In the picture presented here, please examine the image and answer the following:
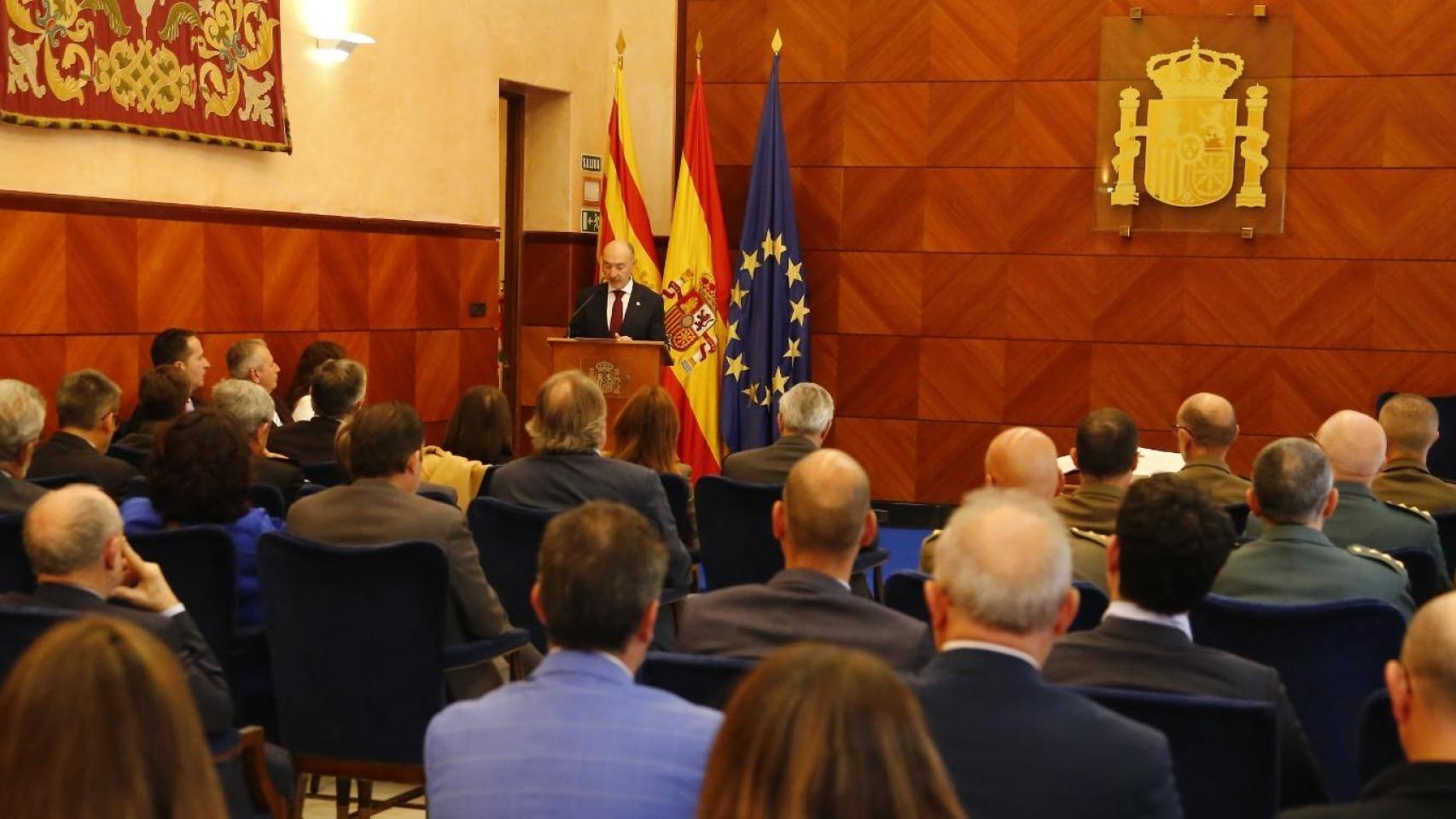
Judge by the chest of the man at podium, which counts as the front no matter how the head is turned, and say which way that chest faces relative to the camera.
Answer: toward the camera

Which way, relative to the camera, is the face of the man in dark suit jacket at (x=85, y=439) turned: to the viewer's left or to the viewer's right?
to the viewer's right

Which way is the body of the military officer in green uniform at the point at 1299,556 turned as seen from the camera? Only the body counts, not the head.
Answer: away from the camera

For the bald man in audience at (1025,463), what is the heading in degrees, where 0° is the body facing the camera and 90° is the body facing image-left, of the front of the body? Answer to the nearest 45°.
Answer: approximately 180°

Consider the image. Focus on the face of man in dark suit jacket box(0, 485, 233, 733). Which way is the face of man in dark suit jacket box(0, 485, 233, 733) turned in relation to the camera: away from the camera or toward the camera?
away from the camera

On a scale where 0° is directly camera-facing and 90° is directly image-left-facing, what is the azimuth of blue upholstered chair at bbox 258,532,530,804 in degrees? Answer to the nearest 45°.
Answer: approximately 225°

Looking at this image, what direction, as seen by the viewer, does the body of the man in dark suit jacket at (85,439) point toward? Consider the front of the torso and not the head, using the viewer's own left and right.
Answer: facing away from the viewer and to the right of the viewer

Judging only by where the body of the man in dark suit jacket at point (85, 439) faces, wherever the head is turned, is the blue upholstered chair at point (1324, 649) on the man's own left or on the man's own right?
on the man's own right

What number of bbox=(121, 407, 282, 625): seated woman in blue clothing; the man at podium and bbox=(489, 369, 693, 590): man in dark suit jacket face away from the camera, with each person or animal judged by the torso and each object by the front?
2

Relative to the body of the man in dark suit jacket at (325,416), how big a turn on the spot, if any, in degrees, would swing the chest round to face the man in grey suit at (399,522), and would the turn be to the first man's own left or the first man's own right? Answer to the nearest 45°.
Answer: approximately 135° to the first man's own right

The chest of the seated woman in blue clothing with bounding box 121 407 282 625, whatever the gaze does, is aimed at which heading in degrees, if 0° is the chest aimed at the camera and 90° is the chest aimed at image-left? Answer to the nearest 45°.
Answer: approximately 180°

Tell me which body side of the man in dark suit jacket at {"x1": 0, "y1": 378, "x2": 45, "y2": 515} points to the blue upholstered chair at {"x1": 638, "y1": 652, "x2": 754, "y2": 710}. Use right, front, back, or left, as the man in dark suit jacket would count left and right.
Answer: right

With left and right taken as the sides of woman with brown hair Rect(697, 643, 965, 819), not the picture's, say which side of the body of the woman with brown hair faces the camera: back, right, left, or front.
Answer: back

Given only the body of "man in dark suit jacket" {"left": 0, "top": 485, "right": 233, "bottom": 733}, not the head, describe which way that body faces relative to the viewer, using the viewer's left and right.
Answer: facing away from the viewer and to the right of the viewer

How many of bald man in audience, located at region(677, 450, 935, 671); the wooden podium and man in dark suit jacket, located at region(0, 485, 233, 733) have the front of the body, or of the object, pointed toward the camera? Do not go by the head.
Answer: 1

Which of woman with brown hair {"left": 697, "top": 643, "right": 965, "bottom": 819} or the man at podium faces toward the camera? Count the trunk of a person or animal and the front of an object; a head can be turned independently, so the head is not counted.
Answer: the man at podium

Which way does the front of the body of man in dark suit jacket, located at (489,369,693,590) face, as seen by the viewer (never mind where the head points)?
away from the camera

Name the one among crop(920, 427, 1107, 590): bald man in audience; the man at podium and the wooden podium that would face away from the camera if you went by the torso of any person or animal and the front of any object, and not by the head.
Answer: the bald man in audience

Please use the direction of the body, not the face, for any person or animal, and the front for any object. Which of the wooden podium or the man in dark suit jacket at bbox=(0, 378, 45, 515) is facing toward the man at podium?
the man in dark suit jacket

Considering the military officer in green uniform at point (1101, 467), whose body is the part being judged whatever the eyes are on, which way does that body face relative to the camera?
away from the camera

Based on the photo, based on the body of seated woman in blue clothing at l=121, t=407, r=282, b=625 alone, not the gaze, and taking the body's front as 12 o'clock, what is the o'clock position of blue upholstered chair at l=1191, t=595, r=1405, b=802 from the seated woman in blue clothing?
The blue upholstered chair is roughly at 4 o'clock from the seated woman in blue clothing.

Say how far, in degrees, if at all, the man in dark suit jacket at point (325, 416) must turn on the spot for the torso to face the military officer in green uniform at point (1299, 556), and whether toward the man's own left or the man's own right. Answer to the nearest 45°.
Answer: approximately 90° to the man's own right
